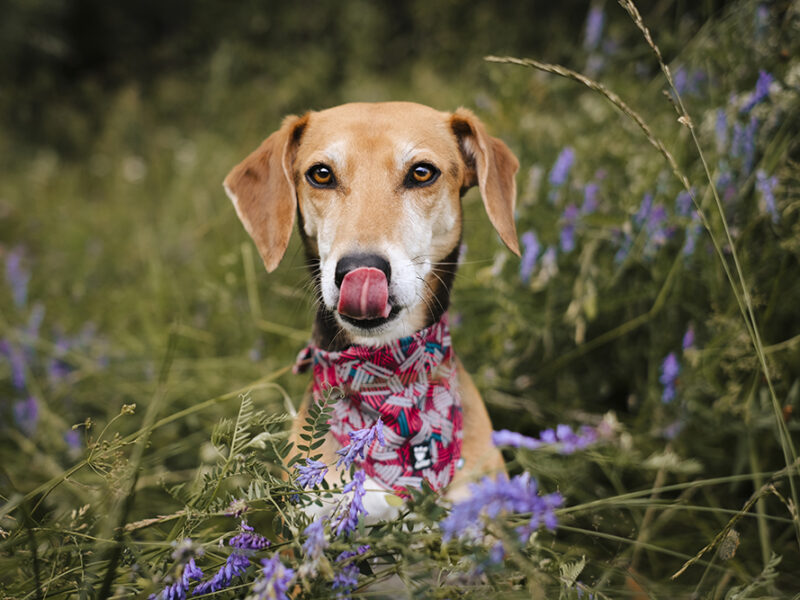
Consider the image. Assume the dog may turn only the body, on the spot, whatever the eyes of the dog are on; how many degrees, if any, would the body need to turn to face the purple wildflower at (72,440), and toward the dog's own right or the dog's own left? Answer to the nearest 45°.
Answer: approximately 135° to the dog's own right

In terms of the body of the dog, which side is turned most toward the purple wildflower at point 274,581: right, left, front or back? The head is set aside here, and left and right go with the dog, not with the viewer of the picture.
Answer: front

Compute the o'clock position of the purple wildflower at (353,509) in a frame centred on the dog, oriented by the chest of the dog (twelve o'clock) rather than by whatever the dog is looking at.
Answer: The purple wildflower is roughly at 12 o'clock from the dog.

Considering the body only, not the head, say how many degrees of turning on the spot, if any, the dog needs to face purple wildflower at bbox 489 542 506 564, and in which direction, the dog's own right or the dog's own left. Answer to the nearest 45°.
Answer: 0° — it already faces it

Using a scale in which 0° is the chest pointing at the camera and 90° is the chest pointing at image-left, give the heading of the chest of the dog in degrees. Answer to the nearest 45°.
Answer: approximately 0°

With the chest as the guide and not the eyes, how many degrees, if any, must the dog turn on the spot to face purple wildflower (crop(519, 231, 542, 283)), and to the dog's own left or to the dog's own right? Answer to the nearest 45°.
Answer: approximately 135° to the dog's own left

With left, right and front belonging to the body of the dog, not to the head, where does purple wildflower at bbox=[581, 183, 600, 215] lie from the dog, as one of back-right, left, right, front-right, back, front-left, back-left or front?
back-left

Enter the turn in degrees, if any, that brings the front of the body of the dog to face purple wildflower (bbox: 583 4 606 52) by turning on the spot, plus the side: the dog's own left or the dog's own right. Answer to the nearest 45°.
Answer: approximately 135° to the dog's own left

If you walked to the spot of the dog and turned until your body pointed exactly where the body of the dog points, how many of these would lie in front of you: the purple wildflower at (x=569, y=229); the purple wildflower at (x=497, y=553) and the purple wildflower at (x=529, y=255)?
1
